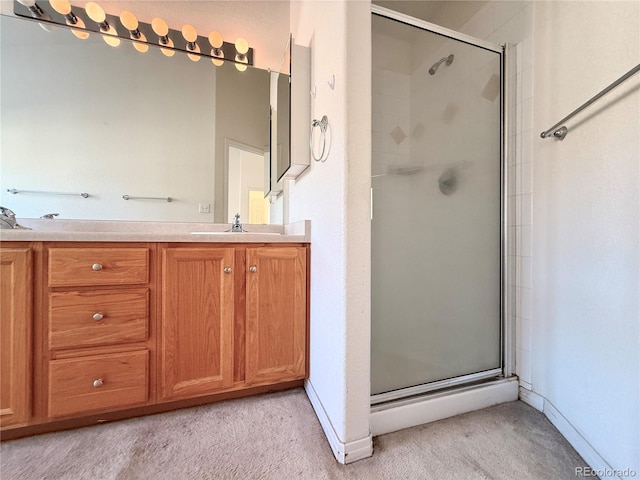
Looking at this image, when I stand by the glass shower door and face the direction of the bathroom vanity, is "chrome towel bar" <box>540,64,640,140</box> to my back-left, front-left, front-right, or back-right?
back-left

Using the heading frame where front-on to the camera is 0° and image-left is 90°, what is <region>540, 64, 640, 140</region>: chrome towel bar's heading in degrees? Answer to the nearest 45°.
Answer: approximately 45°

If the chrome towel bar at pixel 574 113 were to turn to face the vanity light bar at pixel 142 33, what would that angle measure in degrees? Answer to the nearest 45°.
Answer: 0° — it already faces it

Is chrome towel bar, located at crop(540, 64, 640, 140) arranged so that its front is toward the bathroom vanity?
yes

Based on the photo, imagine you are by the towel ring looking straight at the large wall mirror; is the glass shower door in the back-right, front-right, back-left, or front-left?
back-right
